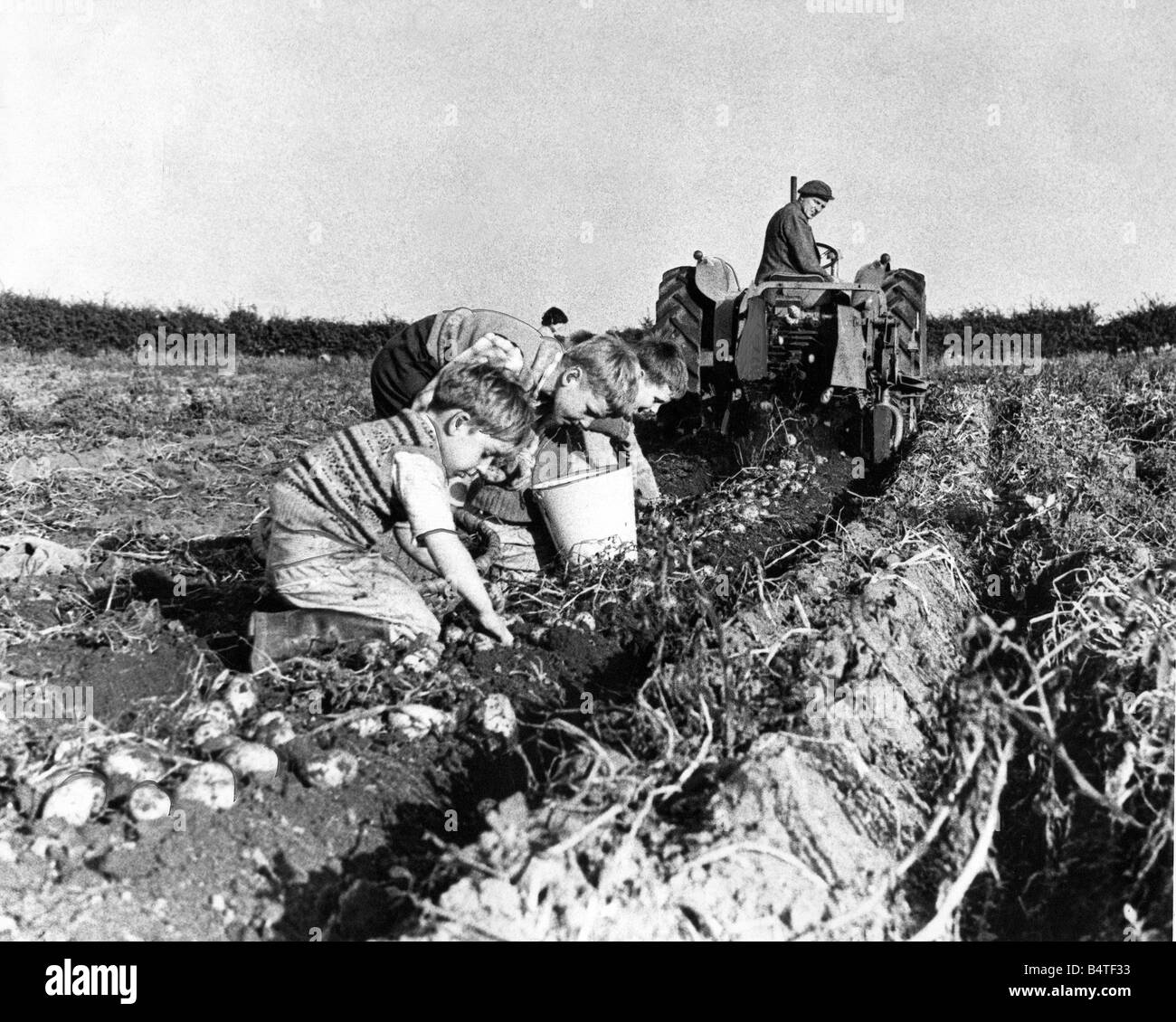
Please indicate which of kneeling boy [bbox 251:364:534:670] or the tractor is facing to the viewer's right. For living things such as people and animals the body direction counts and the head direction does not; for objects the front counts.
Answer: the kneeling boy

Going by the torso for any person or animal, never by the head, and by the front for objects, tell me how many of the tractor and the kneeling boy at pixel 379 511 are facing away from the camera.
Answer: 1

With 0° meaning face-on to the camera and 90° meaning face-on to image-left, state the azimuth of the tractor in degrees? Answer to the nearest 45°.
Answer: approximately 180°

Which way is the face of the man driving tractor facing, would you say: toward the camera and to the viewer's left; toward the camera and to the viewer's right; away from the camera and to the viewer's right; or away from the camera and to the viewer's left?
toward the camera and to the viewer's right

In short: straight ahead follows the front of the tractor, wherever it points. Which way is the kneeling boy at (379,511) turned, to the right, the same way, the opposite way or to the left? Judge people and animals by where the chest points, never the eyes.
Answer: to the right

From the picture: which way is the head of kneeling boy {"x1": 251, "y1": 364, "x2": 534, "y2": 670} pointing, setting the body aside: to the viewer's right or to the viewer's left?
to the viewer's right

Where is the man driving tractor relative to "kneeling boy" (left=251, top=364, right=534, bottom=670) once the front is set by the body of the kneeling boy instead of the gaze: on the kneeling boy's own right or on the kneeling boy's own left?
on the kneeling boy's own left

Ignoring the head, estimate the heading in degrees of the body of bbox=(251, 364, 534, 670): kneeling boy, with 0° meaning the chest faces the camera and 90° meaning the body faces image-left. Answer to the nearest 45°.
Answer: approximately 270°

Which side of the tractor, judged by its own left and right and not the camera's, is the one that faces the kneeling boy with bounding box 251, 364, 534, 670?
back
